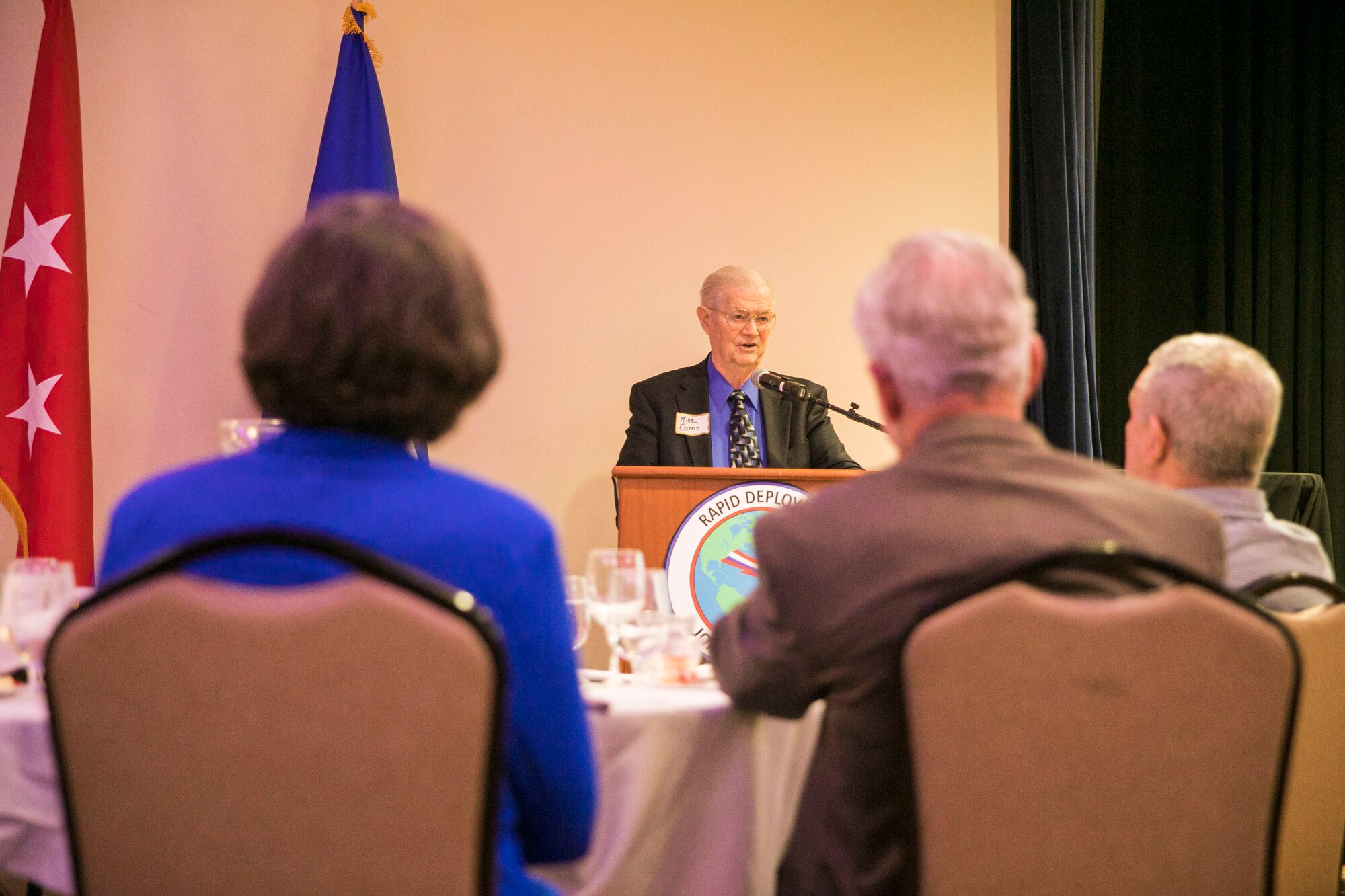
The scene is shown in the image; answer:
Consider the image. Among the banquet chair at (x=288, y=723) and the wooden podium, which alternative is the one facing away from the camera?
the banquet chair

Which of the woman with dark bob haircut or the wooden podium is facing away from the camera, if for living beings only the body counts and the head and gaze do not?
the woman with dark bob haircut

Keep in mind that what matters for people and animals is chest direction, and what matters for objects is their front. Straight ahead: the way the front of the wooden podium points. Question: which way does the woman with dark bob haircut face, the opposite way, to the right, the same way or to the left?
the opposite way

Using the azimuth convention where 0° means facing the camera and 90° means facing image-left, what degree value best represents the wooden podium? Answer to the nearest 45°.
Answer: approximately 0°

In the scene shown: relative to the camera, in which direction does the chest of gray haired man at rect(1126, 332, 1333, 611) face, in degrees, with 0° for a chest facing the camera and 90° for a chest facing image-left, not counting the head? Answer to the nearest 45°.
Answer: approximately 135°

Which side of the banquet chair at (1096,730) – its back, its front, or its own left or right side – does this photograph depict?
back

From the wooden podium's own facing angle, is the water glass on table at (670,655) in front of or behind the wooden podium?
in front

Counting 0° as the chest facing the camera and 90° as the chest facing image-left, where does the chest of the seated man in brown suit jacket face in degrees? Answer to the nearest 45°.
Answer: approximately 180°

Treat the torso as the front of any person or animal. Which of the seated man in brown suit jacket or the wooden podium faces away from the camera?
the seated man in brown suit jacket
